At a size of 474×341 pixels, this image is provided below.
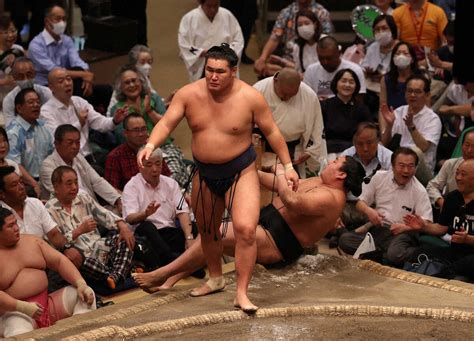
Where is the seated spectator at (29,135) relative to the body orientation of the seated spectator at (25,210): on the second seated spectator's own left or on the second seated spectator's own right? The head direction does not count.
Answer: on the second seated spectator's own left

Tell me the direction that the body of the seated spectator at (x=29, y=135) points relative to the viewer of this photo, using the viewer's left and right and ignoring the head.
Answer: facing the viewer and to the right of the viewer

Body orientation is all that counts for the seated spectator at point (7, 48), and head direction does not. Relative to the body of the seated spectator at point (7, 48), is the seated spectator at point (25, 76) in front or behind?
in front

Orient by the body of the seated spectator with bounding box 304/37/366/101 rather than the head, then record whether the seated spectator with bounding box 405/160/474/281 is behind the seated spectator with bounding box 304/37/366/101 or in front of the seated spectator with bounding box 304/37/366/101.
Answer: in front

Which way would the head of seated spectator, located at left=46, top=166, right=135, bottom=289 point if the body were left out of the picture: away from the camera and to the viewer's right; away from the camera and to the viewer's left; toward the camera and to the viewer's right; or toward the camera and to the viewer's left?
toward the camera and to the viewer's right

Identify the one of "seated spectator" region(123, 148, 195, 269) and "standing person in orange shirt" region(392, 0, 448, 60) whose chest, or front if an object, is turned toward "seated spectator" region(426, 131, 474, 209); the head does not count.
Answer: "standing person in orange shirt" region(392, 0, 448, 60)

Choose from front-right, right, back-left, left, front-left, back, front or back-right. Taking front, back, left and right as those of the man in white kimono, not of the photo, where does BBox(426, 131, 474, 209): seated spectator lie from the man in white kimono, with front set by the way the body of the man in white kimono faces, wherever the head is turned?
front-left

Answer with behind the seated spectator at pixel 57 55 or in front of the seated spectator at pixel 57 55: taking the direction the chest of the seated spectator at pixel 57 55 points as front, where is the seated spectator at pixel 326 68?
in front

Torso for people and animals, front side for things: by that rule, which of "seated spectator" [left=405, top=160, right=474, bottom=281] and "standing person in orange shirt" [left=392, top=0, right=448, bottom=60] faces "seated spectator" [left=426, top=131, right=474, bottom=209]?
"standing person in orange shirt" [left=392, top=0, right=448, bottom=60]

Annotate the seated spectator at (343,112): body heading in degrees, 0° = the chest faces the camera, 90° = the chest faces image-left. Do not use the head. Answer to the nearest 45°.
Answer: approximately 0°

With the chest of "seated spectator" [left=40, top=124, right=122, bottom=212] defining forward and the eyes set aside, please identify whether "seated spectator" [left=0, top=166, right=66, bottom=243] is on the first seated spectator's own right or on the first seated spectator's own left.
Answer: on the first seated spectator's own right

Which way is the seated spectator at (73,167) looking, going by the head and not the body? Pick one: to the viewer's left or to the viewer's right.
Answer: to the viewer's right

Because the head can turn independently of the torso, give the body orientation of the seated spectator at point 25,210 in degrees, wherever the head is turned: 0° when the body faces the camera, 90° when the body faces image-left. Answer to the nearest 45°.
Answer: approximately 315°
